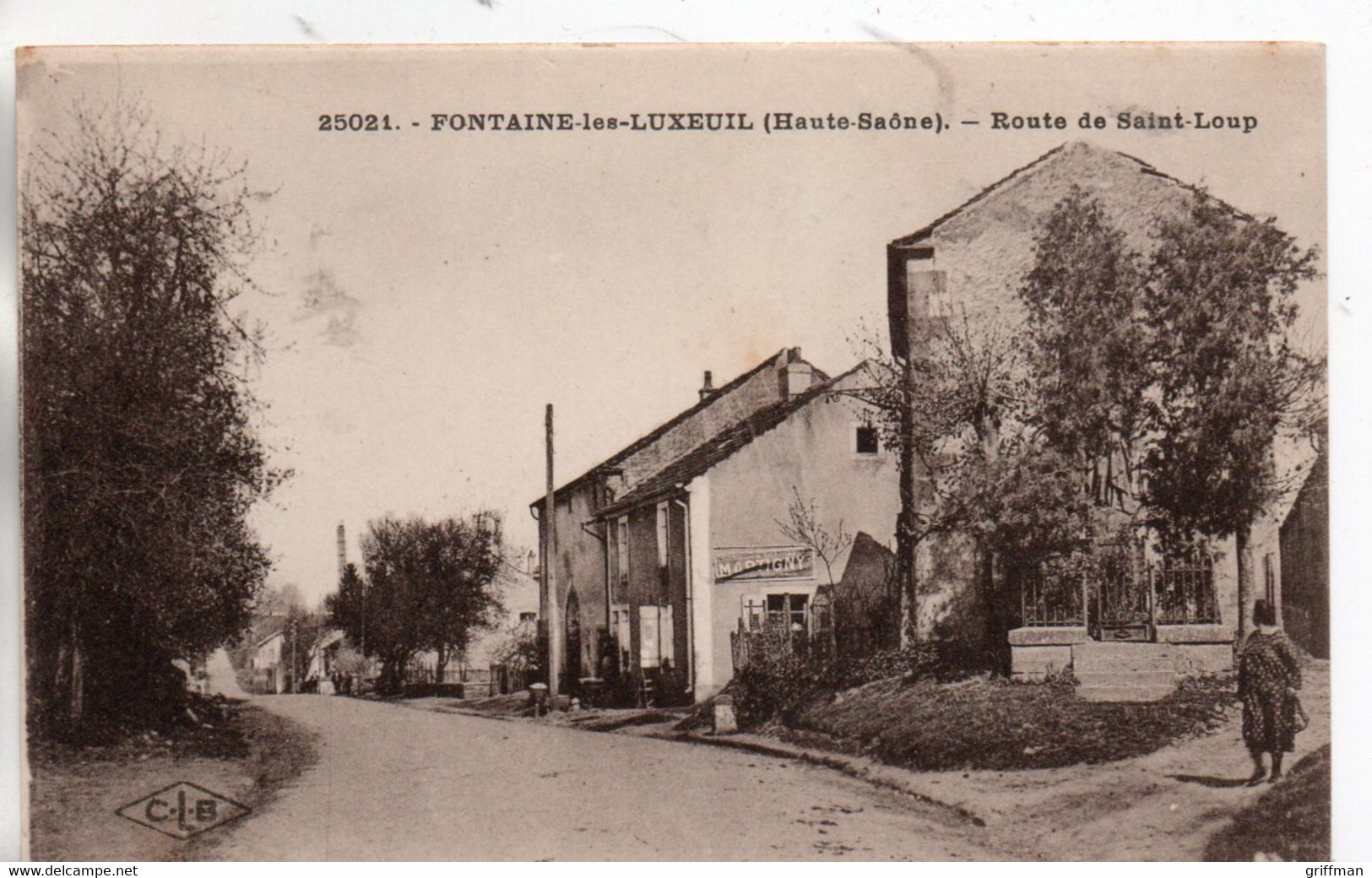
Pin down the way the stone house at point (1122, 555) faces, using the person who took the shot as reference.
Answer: facing the viewer

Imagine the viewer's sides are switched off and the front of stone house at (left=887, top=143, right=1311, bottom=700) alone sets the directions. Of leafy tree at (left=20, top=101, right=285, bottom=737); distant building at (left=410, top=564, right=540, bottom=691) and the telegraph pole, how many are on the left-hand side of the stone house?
0

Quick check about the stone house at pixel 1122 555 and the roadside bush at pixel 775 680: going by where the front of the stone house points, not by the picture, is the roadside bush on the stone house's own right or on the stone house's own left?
on the stone house's own right

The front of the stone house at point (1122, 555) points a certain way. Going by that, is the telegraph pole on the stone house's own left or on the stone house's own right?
on the stone house's own right

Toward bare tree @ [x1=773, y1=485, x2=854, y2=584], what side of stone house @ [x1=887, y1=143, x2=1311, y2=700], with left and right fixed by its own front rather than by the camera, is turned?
right

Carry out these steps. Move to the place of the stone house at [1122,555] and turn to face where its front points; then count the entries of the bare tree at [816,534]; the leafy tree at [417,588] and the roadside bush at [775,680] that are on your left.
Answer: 0

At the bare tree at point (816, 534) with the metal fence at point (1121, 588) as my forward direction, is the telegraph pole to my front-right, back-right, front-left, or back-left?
back-left
